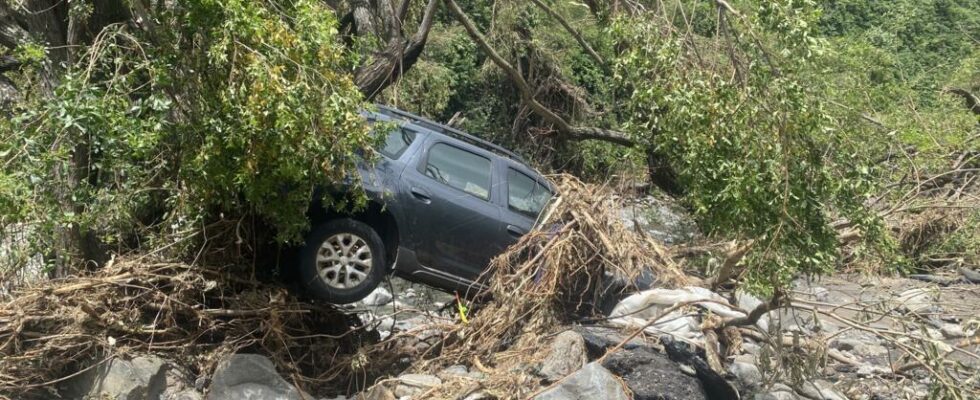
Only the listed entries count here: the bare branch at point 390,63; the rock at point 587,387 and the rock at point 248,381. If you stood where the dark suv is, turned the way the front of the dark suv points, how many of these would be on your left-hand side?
1

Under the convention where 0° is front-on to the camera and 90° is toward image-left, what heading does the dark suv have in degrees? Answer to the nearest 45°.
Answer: approximately 270°

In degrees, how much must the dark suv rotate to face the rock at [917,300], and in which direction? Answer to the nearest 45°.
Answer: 0° — it already faces it

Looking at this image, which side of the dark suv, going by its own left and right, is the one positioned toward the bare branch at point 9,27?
back

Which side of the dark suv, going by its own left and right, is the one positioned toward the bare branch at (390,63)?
left

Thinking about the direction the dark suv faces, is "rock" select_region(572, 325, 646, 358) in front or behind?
in front

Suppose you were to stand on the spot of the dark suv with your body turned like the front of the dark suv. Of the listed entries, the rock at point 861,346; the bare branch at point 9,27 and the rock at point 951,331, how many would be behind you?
1
